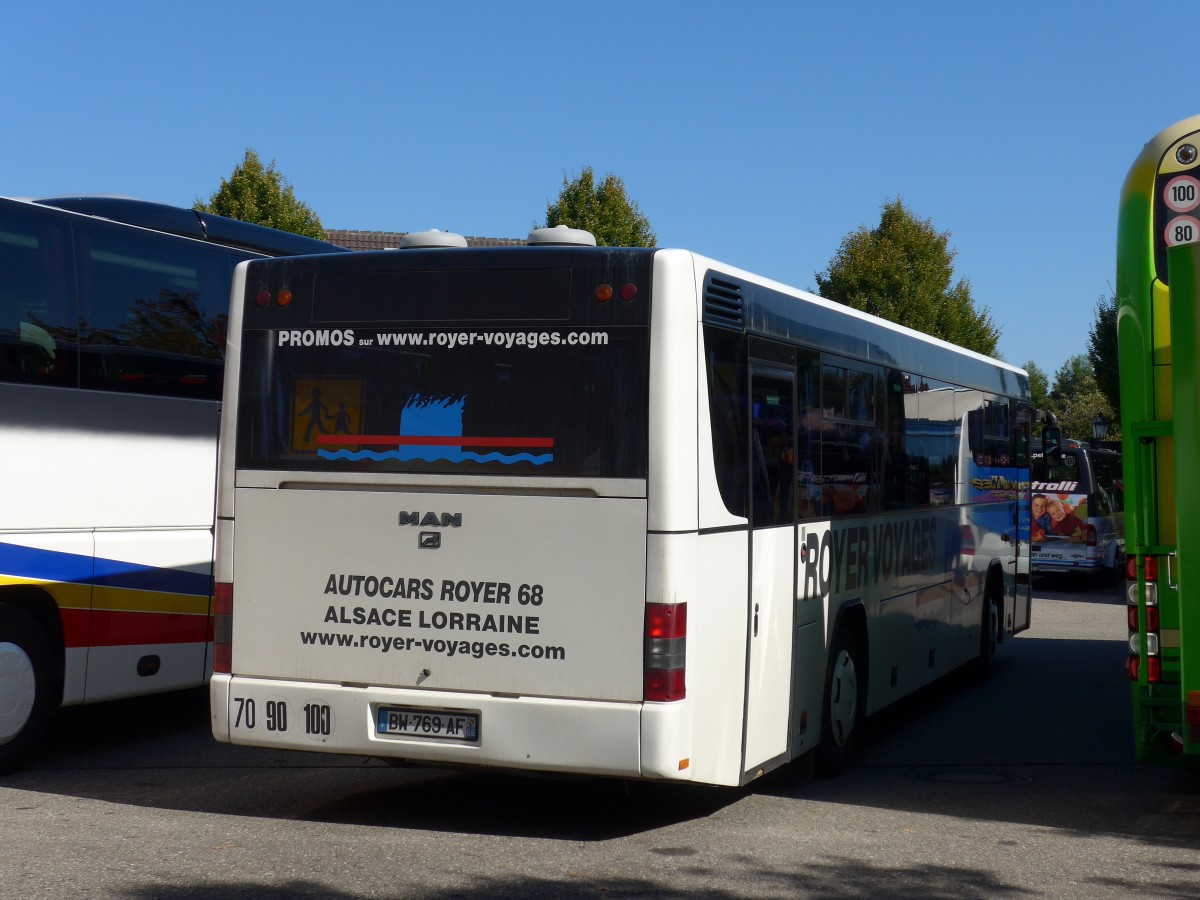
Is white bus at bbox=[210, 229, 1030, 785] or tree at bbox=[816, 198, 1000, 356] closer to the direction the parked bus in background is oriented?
the tree

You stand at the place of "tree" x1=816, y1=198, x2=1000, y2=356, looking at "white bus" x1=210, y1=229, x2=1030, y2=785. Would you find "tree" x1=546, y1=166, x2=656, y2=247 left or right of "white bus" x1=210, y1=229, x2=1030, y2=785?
right

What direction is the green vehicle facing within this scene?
away from the camera

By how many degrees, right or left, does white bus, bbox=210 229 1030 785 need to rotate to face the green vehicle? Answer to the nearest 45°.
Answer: approximately 45° to its right

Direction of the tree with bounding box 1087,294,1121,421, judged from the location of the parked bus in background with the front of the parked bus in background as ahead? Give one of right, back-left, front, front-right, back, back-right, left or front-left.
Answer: front-left

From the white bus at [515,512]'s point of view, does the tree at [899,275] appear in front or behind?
in front

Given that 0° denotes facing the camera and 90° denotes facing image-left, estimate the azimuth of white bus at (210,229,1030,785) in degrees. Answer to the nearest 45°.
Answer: approximately 225°

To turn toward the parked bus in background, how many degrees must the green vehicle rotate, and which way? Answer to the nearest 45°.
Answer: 0° — it already faces it

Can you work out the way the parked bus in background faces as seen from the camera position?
facing away from the viewer and to the right of the viewer

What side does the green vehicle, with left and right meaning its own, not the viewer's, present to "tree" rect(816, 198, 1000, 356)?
front
